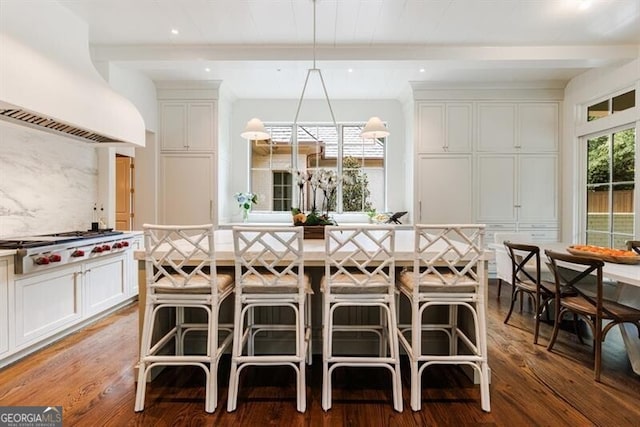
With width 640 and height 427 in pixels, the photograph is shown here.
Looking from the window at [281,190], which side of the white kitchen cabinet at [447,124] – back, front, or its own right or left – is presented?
right

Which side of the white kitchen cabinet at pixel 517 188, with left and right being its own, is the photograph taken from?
front

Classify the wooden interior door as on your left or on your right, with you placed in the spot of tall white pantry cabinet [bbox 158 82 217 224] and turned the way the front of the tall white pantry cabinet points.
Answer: on your right

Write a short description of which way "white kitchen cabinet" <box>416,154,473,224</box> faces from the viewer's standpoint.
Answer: facing the viewer

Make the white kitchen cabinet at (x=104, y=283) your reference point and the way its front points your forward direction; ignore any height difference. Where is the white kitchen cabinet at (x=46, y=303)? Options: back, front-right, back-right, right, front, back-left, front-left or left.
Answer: right

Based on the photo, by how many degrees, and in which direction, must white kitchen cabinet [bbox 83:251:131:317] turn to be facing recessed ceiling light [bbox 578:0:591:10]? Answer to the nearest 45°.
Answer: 0° — it already faces it

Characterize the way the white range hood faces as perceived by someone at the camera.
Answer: facing the viewer and to the right of the viewer

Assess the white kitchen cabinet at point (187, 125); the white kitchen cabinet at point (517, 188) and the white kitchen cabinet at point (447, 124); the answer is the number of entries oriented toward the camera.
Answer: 3

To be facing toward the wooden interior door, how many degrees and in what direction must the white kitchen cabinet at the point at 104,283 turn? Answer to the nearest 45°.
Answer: approximately 135° to its left

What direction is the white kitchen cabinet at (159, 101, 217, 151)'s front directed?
toward the camera

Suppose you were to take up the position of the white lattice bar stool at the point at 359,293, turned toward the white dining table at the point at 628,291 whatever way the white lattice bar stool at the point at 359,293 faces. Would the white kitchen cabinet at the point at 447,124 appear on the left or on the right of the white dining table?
left
